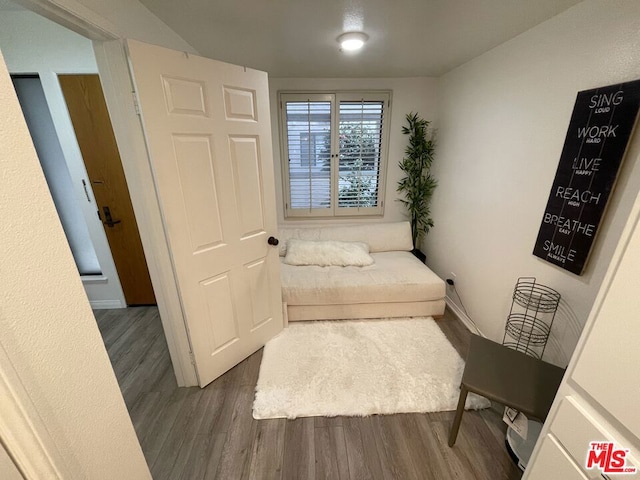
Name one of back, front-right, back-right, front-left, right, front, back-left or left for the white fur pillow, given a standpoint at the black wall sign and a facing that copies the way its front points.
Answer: front-right

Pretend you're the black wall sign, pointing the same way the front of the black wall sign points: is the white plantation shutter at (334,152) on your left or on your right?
on your right

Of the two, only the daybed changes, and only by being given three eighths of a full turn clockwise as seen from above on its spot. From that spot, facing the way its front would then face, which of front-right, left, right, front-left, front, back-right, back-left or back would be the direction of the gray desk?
back

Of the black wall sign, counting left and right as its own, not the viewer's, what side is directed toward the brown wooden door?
front

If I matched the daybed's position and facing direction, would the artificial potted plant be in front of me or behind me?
behind

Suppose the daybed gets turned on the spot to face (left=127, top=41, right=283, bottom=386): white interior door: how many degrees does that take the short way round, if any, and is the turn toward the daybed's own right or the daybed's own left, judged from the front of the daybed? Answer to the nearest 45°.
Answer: approximately 45° to the daybed's own right

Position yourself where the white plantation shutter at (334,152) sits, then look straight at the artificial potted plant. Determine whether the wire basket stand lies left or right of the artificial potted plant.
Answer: right

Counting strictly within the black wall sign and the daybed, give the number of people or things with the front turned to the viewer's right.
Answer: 0

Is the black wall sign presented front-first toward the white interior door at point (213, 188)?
yes

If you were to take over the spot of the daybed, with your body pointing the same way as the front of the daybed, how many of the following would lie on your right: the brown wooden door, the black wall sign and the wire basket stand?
1

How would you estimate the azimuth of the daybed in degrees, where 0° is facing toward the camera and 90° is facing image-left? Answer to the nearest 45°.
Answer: approximately 0°

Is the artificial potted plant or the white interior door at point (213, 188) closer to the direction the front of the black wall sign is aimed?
the white interior door

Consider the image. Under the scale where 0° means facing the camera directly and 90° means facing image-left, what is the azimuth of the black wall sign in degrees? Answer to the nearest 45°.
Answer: approximately 45°

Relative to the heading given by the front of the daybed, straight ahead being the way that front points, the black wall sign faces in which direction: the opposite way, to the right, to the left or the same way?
to the right
